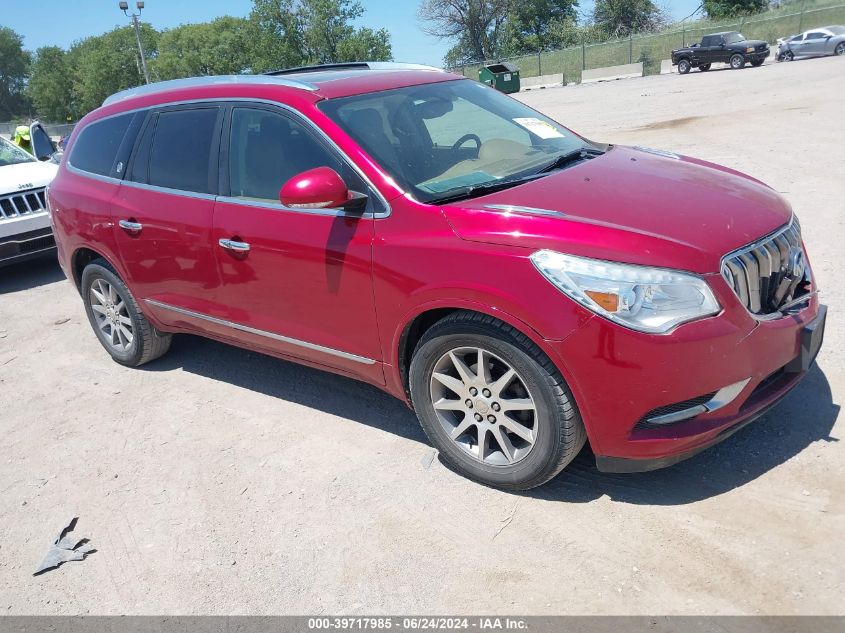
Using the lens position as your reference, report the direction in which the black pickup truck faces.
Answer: facing the viewer and to the right of the viewer

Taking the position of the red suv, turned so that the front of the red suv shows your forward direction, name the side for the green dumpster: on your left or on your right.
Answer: on your left

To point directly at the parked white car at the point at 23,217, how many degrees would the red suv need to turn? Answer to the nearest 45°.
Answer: approximately 180°

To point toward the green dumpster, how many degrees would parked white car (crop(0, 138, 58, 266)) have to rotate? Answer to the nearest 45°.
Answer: approximately 90° to its left

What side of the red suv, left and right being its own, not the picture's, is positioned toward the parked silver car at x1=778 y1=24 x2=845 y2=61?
left

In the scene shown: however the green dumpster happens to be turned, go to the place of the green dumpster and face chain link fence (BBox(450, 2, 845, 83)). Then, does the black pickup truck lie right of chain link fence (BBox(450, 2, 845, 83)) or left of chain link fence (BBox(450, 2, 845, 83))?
right

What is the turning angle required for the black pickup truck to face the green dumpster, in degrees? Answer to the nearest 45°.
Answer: approximately 135° to its right

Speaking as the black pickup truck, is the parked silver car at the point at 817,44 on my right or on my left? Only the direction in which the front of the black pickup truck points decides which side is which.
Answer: on my left
